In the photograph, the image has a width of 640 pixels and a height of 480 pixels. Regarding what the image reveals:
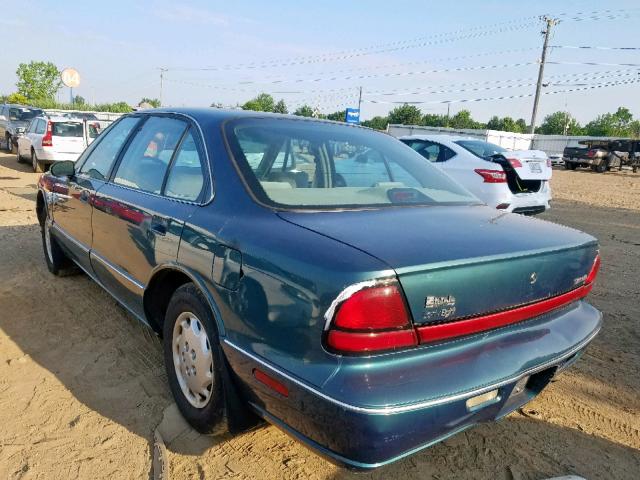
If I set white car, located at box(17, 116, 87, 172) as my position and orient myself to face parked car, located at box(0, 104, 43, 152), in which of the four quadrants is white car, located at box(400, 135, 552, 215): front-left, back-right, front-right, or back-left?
back-right

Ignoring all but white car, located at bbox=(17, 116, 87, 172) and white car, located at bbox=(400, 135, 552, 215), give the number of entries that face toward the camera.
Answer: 0

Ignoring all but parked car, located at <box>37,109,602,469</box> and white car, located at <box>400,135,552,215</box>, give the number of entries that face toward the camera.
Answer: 0

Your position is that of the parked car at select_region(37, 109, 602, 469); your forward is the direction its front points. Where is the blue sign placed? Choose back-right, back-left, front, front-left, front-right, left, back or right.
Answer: front-right

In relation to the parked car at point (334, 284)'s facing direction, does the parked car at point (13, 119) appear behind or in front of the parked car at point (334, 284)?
in front

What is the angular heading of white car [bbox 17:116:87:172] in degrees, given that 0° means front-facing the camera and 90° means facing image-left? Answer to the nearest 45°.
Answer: approximately 135°

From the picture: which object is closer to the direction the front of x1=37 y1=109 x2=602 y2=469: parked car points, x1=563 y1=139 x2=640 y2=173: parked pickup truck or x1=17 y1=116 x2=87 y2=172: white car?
the white car

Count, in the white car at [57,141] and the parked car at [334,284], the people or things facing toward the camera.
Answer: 0

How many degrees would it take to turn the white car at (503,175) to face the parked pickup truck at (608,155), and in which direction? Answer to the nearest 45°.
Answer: approximately 45° to its right

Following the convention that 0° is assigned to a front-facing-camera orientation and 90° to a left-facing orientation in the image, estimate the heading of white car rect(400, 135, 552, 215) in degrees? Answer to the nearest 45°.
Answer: approximately 135°

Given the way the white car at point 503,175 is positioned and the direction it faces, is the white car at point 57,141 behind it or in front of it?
in front

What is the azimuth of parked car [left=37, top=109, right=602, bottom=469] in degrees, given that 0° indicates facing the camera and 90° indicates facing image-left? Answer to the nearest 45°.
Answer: approximately 135°

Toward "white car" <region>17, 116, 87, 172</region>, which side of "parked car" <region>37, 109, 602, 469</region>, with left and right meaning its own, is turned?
front
